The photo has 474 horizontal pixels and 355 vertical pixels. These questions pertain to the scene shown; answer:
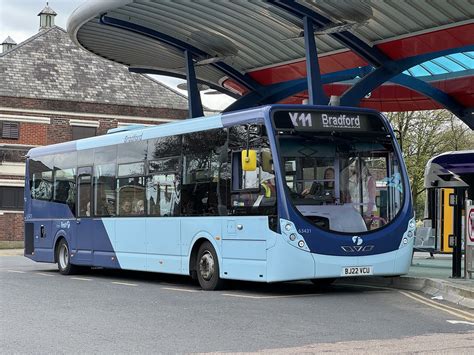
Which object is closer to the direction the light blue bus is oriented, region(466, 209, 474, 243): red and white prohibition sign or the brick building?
the red and white prohibition sign

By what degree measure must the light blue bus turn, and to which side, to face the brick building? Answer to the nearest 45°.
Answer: approximately 135° to its left

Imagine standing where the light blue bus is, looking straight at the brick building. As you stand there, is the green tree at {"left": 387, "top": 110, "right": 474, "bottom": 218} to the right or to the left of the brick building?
right

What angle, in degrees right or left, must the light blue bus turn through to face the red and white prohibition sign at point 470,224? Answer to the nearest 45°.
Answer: approximately 45° to its left

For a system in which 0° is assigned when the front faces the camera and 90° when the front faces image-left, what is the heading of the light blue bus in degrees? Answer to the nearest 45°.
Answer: approximately 315°

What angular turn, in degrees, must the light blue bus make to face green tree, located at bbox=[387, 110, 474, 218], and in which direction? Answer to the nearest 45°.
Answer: approximately 135° to its left
